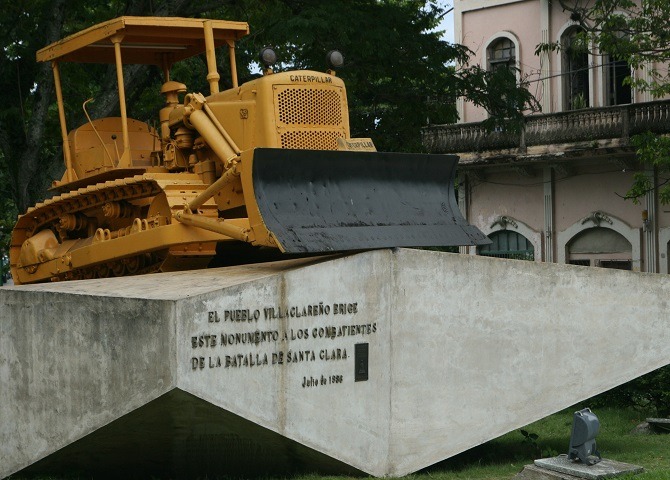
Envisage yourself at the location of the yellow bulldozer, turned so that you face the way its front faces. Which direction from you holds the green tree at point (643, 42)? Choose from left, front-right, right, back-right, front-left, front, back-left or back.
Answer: left

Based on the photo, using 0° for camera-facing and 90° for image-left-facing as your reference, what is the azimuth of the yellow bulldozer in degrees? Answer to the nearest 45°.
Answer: approximately 315°

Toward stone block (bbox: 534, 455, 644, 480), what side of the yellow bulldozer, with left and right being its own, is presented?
front
